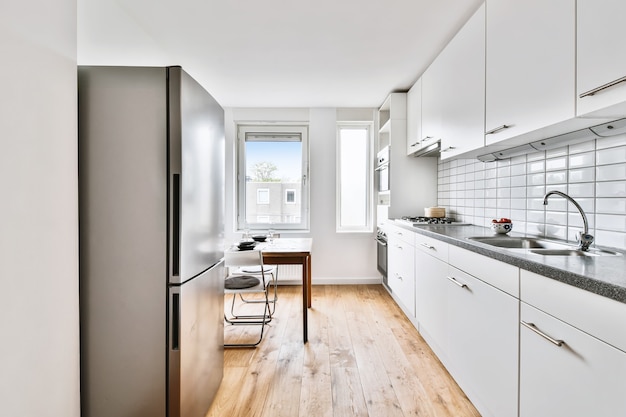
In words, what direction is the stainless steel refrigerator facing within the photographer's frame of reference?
facing to the right of the viewer

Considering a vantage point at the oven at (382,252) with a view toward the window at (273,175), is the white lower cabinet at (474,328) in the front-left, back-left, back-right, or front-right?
back-left

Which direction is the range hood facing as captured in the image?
to the viewer's left

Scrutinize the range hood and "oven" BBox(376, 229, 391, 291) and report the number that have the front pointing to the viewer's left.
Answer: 2

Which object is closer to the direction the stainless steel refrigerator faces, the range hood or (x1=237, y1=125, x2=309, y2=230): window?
the range hood

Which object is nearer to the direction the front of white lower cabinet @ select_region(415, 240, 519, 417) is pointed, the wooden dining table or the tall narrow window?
the wooden dining table

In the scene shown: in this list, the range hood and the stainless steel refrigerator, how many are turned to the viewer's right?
1

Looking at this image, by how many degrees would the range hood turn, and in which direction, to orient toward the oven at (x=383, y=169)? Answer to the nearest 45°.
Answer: approximately 45° to its right

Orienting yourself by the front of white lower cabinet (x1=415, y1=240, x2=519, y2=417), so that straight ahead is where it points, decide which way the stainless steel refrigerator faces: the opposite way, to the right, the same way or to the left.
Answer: the opposite way

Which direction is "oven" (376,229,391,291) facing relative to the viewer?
to the viewer's left

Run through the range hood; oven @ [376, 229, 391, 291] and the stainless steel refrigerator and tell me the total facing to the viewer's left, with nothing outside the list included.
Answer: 2

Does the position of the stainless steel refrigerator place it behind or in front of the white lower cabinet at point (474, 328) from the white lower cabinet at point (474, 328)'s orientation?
in front

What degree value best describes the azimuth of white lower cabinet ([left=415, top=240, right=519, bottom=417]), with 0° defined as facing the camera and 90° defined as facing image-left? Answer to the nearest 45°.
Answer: approximately 45°
